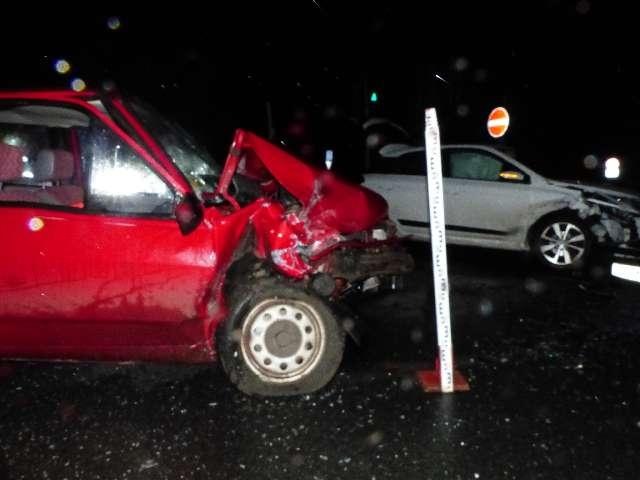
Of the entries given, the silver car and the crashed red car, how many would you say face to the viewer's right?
2

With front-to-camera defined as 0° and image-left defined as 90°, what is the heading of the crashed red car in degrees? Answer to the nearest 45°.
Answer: approximately 270°

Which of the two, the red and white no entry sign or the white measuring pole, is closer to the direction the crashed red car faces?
the white measuring pole

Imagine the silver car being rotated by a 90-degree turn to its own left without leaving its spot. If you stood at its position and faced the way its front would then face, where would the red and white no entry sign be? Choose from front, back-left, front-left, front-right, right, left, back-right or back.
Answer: front

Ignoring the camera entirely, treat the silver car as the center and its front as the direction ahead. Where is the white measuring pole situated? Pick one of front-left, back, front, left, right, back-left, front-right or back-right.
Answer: right

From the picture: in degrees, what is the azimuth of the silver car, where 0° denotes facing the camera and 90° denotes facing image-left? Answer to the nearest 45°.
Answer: approximately 270°

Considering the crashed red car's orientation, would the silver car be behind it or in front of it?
in front

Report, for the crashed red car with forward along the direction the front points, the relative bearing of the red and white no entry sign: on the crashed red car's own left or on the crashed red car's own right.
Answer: on the crashed red car's own left

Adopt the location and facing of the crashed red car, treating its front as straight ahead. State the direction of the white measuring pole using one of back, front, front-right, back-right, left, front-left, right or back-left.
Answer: front

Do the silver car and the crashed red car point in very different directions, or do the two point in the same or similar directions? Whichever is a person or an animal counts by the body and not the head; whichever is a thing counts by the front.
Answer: same or similar directions

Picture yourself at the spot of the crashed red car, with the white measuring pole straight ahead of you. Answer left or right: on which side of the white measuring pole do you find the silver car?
left
